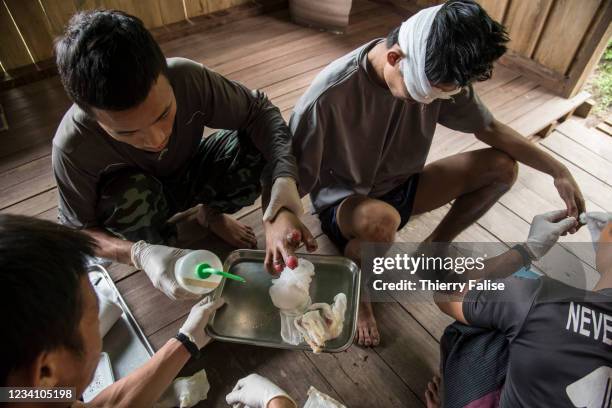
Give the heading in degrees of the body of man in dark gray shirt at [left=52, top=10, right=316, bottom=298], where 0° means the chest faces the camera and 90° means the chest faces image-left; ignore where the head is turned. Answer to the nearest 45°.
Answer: approximately 315°

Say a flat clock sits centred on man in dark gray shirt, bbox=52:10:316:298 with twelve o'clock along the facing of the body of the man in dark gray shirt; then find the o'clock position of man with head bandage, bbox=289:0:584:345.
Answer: The man with head bandage is roughly at 11 o'clock from the man in dark gray shirt.

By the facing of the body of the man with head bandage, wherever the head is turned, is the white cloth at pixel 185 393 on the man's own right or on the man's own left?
on the man's own right

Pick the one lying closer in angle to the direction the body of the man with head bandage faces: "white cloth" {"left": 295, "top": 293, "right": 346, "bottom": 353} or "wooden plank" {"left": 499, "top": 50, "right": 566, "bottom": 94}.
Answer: the white cloth

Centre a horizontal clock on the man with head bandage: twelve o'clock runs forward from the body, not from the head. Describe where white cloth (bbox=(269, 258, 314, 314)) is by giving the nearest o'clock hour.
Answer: The white cloth is roughly at 2 o'clock from the man with head bandage.
